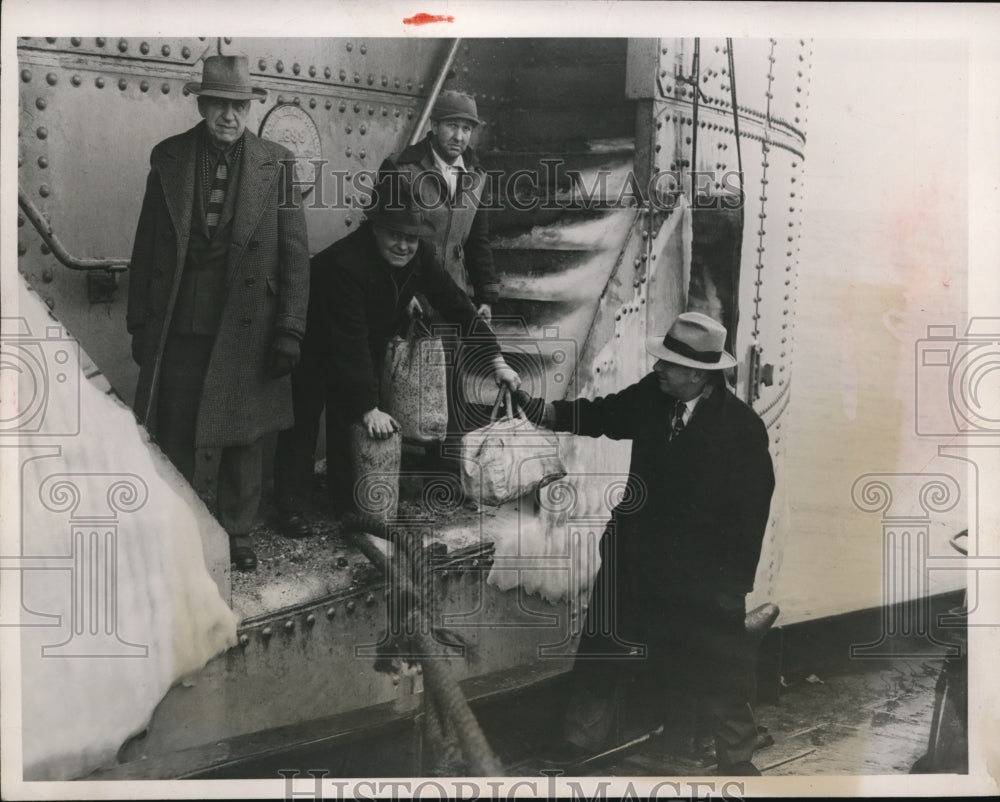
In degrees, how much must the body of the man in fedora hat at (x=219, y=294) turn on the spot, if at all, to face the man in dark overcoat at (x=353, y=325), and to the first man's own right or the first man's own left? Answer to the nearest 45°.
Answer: approximately 90° to the first man's own left

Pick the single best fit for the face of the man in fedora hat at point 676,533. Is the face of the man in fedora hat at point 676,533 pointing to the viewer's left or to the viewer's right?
to the viewer's left

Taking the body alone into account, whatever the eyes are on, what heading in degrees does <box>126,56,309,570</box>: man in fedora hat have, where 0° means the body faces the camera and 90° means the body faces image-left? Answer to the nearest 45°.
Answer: approximately 0°

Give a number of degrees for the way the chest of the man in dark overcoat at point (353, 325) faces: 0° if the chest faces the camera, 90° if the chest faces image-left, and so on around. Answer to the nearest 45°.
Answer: approximately 315°

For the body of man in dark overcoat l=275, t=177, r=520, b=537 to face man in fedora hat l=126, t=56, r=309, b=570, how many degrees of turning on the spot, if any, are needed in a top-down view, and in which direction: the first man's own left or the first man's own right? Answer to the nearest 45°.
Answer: approximately 135° to the first man's own right

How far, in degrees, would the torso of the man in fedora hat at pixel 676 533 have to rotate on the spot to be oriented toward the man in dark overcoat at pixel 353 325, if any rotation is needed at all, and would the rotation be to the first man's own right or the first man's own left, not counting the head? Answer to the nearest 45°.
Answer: approximately 45° to the first man's own right

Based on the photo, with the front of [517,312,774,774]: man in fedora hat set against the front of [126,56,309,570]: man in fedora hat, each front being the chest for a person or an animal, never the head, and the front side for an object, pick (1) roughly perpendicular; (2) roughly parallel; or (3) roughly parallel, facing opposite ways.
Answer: roughly perpendicular

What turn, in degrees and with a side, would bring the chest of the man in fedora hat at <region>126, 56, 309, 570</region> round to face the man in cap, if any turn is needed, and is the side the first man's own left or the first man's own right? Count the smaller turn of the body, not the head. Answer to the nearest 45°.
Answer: approximately 90° to the first man's own left
